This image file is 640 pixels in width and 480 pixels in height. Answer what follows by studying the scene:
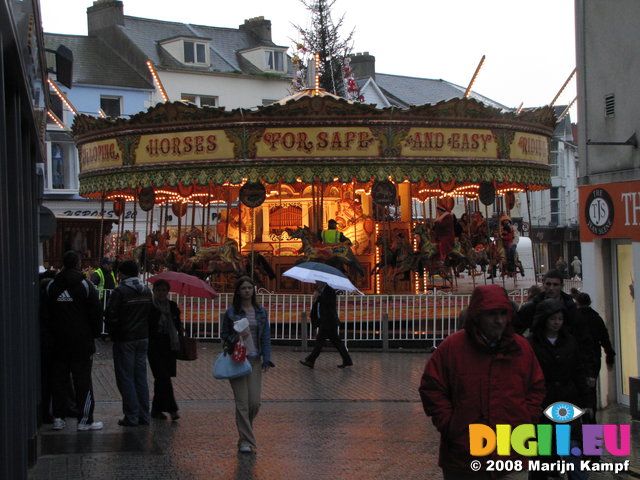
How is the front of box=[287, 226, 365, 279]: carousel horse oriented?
to the viewer's left

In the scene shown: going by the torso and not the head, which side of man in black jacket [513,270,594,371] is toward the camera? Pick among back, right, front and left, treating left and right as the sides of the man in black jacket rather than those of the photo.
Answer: front

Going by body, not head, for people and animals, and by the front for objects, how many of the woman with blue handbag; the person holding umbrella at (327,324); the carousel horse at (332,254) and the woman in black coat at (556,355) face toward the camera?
2

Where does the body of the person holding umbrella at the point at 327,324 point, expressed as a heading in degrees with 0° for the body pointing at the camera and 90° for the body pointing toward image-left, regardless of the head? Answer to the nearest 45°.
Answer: approximately 90°

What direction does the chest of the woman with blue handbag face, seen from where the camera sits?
toward the camera

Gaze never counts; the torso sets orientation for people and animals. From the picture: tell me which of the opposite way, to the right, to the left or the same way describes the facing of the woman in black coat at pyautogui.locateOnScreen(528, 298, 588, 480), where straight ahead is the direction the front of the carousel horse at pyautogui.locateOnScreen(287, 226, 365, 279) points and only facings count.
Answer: to the left

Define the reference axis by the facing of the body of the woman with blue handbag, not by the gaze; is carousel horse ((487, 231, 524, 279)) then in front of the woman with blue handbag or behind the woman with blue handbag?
behind

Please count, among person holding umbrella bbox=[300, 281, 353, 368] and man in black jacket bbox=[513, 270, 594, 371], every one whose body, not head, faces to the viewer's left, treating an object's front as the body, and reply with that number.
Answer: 1

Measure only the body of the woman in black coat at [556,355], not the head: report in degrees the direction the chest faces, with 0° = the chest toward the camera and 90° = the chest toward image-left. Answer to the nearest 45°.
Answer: approximately 0°

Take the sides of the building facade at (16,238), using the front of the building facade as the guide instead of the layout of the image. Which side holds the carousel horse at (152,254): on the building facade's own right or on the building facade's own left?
on the building facade's own left

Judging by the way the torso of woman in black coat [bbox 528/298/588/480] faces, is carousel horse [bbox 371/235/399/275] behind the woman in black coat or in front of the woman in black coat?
behind

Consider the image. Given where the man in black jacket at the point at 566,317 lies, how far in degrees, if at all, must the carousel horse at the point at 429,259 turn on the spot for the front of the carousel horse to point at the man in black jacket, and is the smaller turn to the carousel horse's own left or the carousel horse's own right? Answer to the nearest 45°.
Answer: approximately 90° to the carousel horse's own left

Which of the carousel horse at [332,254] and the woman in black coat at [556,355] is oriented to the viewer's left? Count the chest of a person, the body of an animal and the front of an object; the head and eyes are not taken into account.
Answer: the carousel horse

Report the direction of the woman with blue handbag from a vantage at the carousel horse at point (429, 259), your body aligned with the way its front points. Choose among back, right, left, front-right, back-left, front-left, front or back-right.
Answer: left

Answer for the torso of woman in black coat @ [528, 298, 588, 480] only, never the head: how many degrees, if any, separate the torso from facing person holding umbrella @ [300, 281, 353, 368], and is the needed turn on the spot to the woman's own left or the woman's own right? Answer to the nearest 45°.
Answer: approximately 135° to the woman's own right
